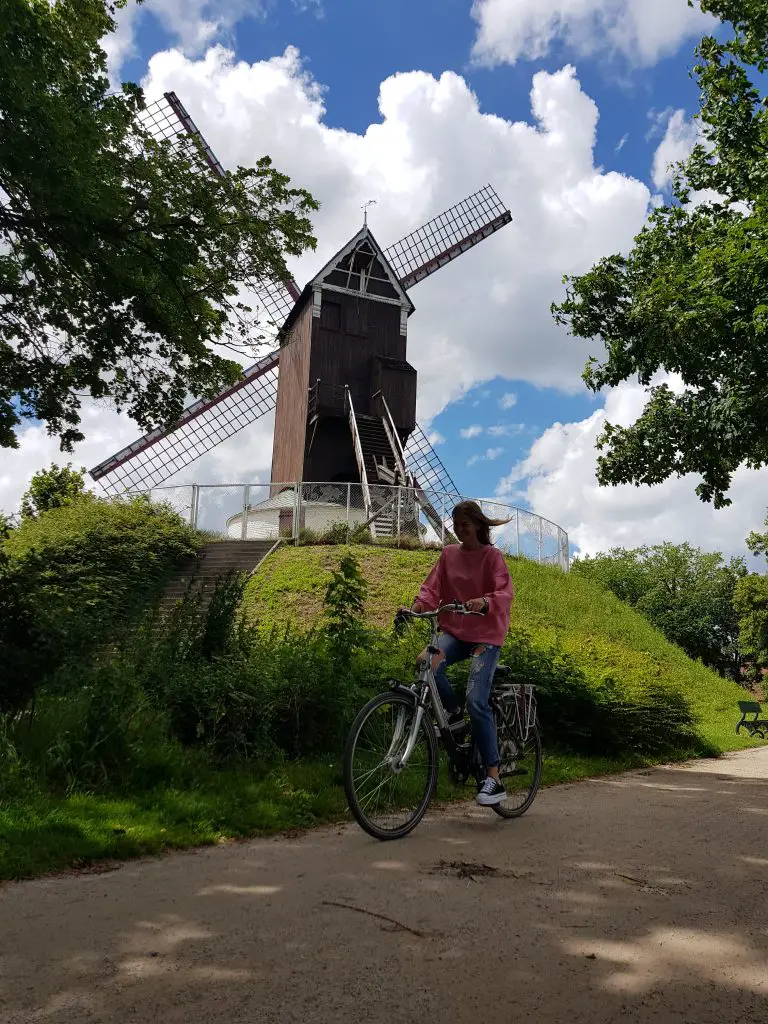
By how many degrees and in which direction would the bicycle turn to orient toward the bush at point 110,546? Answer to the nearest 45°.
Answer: approximately 90° to its right

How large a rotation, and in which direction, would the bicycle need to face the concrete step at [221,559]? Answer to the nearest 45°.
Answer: approximately 135° to its right

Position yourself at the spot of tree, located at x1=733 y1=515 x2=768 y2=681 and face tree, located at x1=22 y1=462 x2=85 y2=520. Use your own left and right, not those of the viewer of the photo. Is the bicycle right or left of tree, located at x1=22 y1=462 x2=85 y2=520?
left

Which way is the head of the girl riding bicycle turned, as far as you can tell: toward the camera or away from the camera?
toward the camera

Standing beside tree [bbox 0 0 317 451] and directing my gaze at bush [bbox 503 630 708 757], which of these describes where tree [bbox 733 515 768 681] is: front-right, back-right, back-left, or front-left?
front-left

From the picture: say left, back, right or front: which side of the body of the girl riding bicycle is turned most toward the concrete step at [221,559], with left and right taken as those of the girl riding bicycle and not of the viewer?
right

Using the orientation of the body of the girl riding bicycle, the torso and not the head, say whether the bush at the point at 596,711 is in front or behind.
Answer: behind

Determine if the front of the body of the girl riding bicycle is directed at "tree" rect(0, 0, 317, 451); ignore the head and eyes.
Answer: no

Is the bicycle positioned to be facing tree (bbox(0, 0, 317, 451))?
no

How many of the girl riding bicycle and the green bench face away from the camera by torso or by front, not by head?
0

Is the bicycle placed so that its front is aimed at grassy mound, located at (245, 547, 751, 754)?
no

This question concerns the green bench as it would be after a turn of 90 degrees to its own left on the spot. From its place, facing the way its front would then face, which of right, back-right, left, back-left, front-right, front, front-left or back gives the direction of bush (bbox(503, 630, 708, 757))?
back-right
